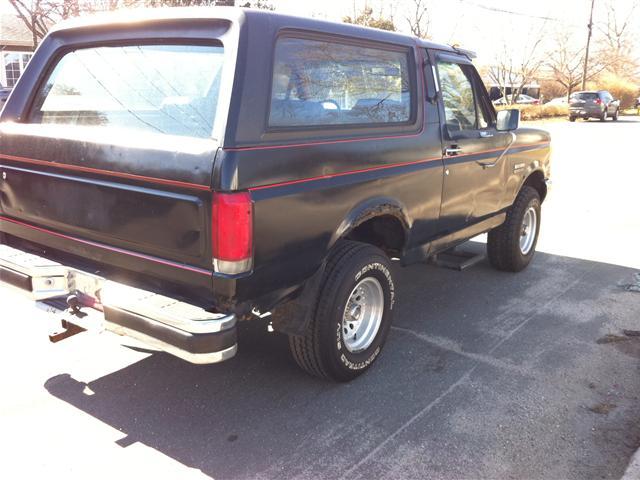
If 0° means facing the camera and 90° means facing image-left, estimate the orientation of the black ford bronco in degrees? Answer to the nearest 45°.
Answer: approximately 225°

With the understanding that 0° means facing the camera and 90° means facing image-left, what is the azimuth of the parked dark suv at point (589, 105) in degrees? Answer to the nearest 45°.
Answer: approximately 225°

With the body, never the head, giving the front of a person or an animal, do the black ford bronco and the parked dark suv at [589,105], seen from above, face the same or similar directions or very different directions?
same or similar directions

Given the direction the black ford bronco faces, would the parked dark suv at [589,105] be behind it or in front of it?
in front

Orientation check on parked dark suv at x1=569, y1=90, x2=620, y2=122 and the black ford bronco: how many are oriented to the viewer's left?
0

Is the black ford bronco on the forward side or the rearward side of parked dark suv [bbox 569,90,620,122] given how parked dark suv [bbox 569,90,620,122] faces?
on the rearward side

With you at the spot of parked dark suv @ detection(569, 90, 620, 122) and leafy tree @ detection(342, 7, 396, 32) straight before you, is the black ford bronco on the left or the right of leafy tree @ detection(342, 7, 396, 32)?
left

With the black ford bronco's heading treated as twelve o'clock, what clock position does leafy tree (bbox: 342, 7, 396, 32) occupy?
The leafy tree is roughly at 11 o'clock from the black ford bronco.
